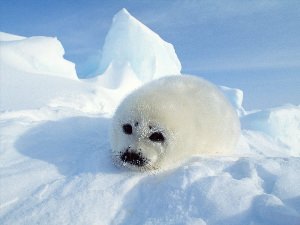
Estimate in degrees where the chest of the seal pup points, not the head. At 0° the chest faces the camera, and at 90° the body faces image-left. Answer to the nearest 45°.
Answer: approximately 45°

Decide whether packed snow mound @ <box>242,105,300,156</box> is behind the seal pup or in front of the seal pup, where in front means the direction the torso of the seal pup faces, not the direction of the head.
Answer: behind

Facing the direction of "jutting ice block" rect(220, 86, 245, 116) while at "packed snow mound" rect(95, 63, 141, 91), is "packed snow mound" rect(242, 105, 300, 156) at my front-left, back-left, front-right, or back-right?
front-right

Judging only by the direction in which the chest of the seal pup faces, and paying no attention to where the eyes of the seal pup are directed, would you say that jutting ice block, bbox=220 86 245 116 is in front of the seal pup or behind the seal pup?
behind

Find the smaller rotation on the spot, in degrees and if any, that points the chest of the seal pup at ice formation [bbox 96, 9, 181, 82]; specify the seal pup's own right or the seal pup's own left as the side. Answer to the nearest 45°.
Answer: approximately 135° to the seal pup's own right
